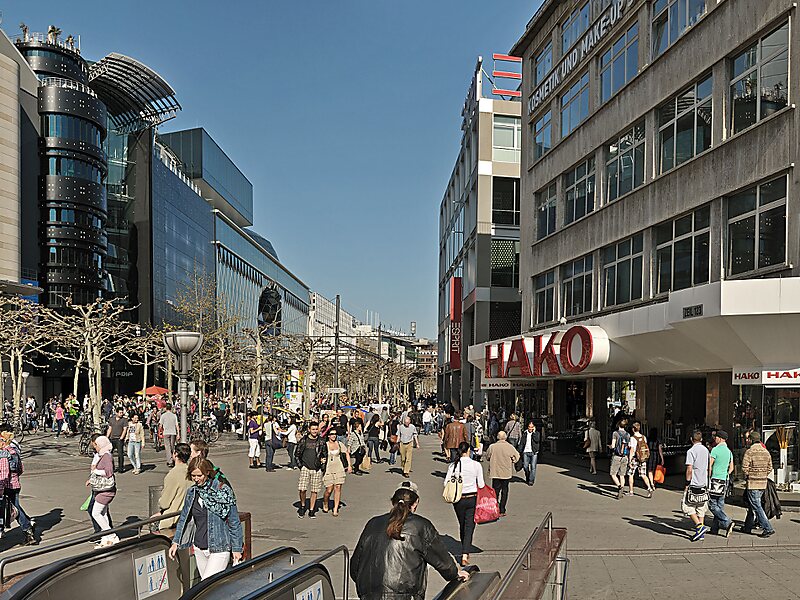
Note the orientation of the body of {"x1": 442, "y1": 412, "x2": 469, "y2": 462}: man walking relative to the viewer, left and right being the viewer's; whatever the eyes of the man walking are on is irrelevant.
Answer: facing away from the viewer

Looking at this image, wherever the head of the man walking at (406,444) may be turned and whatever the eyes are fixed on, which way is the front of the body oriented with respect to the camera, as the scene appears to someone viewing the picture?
toward the camera

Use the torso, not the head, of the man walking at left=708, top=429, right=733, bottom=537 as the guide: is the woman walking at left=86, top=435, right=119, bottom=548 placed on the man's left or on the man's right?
on the man's left

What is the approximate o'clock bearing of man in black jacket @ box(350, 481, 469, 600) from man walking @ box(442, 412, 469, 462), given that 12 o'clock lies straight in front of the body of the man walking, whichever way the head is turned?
The man in black jacket is roughly at 6 o'clock from the man walking.

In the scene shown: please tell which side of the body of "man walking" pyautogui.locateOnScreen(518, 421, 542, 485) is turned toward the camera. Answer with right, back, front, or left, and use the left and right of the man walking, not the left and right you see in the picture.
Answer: front

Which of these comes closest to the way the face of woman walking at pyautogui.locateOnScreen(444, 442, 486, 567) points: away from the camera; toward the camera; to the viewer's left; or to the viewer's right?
away from the camera

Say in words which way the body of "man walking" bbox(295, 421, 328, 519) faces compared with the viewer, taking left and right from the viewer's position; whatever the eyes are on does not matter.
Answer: facing the viewer

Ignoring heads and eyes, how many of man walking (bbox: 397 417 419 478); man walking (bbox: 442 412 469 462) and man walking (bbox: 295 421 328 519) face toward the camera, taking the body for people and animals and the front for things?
2

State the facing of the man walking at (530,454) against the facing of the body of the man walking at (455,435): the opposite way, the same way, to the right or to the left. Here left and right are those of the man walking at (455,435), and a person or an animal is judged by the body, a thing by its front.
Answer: the opposite way

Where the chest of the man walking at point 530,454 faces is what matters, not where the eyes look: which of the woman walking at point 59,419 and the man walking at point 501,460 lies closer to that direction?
the man walking

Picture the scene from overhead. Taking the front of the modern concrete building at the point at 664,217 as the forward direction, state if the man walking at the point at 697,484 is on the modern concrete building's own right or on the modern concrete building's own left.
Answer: on the modern concrete building's own left

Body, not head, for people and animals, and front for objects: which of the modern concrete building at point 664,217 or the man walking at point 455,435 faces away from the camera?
the man walking

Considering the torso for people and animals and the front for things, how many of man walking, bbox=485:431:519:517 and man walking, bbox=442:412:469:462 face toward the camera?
0

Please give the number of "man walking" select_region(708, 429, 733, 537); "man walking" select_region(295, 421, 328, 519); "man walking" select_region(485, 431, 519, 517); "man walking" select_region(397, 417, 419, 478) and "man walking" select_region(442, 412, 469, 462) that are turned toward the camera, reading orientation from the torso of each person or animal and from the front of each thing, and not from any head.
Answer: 2
